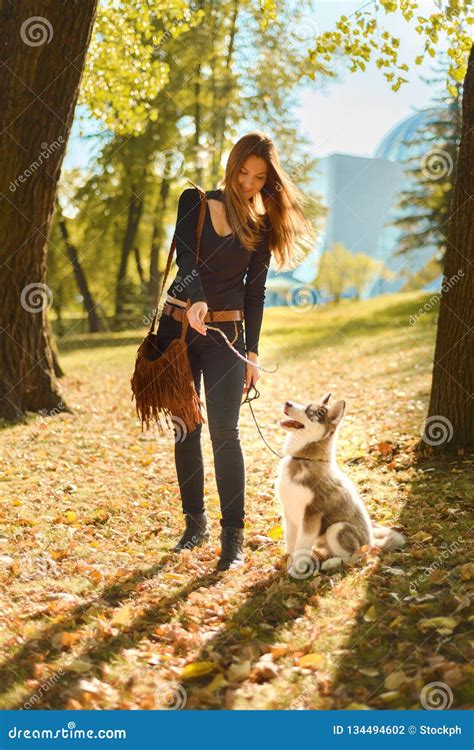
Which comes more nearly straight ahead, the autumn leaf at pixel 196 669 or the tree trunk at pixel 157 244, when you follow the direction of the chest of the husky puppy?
the autumn leaf

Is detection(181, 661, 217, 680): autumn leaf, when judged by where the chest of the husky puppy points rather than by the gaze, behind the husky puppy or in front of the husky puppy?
in front

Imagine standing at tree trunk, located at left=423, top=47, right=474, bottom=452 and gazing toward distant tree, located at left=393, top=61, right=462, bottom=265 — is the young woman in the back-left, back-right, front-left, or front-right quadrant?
back-left

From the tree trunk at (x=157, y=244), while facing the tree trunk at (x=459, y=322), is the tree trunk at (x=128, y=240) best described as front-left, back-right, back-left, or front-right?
back-right

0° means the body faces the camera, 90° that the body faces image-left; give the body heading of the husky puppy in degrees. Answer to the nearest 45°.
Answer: approximately 45°
